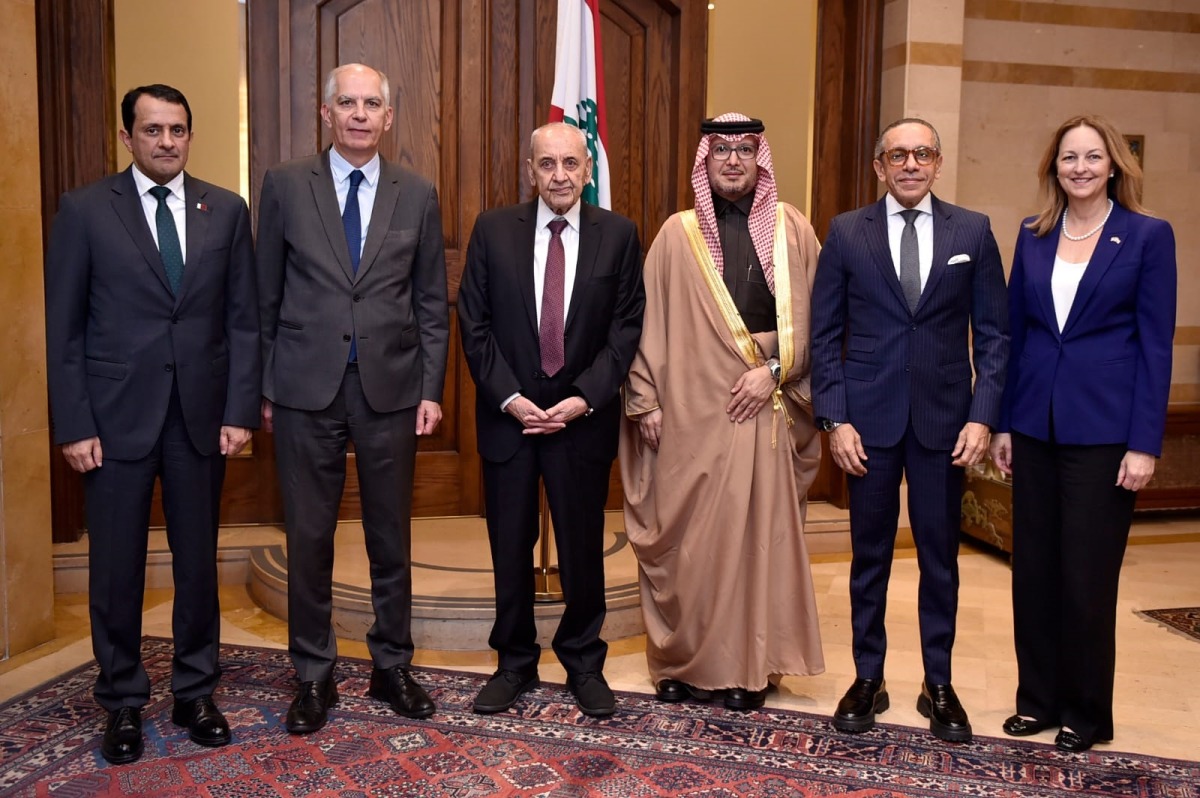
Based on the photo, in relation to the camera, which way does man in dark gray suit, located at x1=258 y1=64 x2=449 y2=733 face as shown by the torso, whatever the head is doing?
toward the camera

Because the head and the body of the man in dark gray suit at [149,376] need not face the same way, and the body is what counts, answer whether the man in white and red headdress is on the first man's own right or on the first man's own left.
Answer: on the first man's own left

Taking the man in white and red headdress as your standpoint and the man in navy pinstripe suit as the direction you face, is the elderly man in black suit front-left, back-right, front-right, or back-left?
back-right

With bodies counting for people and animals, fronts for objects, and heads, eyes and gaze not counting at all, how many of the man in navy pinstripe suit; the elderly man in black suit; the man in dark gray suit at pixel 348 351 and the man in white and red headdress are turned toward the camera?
4

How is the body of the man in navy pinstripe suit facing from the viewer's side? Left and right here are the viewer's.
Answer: facing the viewer

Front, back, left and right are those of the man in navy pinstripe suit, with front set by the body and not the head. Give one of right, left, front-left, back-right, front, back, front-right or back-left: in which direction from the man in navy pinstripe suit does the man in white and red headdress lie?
right

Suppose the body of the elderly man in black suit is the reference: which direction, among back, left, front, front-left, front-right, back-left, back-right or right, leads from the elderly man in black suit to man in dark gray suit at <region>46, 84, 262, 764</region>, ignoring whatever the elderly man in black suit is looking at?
right

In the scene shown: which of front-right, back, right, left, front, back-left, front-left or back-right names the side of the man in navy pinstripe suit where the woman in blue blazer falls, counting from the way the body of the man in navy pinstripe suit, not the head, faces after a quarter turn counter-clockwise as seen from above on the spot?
front

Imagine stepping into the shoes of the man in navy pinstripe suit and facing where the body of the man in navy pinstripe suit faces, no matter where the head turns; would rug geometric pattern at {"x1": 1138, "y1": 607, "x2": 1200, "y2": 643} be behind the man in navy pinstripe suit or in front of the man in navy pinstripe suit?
behind

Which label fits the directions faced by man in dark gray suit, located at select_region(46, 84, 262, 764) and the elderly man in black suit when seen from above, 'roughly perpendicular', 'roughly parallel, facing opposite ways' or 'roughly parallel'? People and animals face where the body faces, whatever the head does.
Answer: roughly parallel

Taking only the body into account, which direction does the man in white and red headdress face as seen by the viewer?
toward the camera

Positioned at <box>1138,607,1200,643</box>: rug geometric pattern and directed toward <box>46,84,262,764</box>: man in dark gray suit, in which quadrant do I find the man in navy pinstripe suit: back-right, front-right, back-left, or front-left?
front-left
